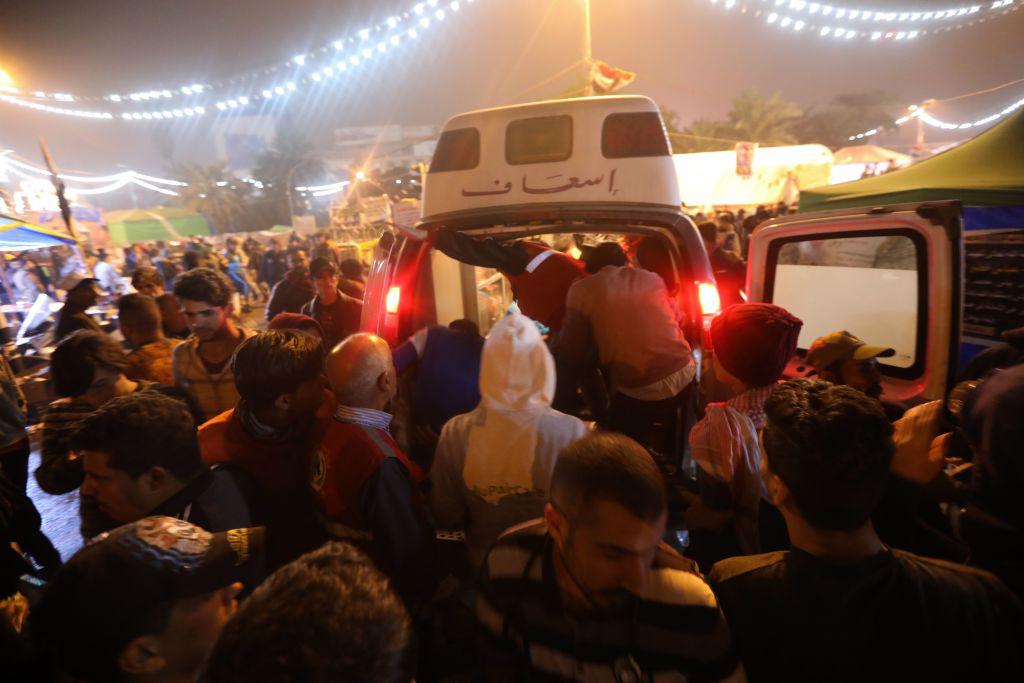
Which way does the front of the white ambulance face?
away from the camera

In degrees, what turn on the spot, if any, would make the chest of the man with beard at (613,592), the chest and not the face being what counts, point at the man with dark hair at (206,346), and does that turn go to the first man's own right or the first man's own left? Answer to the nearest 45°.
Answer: approximately 180°

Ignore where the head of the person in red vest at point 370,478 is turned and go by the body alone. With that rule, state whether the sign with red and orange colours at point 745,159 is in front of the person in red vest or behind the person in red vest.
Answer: in front

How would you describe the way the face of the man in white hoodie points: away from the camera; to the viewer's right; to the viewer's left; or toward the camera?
away from the camera

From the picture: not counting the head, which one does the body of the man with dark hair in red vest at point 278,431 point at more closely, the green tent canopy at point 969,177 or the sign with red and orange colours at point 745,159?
the sign with red and orange colours

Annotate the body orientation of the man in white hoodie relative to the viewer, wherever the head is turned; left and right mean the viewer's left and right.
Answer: facing away from the viewer

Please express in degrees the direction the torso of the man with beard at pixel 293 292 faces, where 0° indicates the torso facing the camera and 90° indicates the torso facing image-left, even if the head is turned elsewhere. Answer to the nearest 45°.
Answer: approximately 315°

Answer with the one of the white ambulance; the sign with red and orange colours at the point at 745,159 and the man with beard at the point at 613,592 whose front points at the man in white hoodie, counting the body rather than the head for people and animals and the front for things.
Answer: the sign with red and orange colours

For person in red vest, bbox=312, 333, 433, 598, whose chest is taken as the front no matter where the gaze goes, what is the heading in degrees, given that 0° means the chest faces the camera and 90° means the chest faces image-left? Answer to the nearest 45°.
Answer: approximately 225°

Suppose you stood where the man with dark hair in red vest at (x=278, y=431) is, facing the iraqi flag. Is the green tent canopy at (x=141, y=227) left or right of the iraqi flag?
left

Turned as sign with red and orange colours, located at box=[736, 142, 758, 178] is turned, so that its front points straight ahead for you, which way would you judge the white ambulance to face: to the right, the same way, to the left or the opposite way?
the opposite way
